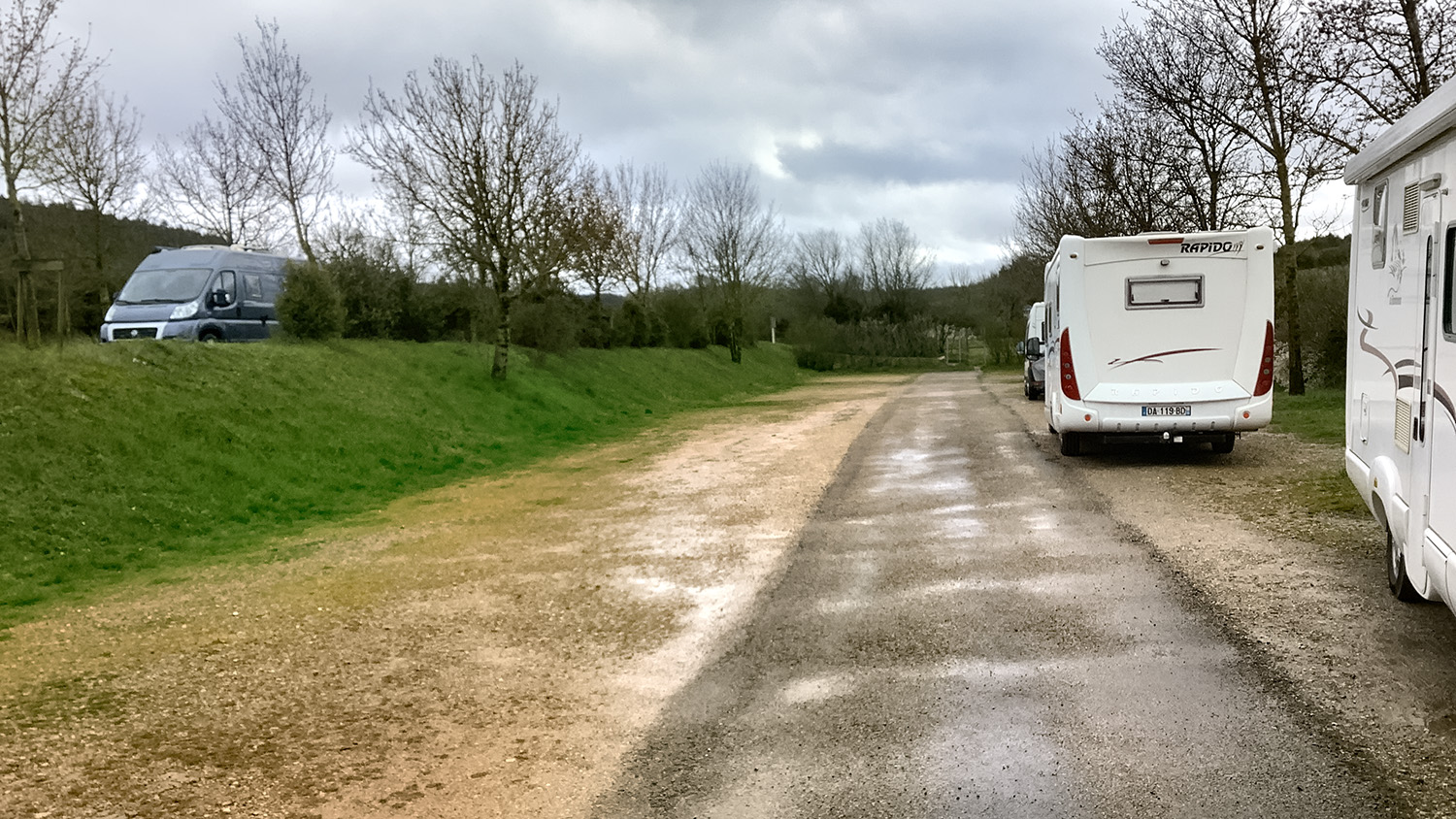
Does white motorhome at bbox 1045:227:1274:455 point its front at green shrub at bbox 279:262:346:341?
no

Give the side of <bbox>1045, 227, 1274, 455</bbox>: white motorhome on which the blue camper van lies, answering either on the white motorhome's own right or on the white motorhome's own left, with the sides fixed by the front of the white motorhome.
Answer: on the white motorhome's own left

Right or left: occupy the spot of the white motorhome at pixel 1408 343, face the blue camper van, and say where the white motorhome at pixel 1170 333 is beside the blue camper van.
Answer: right

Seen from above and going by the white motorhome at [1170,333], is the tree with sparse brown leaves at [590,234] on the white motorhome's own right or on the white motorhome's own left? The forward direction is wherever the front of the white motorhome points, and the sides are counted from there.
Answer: on the white motorhome's own left

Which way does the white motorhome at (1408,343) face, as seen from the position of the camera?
facing the viewer and to the right of the viewer

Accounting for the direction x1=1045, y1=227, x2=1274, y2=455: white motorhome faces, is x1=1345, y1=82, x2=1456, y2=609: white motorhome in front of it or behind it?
behind

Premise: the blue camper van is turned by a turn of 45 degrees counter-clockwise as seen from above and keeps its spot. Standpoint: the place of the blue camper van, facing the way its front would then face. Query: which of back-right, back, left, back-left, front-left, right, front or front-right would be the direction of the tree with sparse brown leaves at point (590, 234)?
left

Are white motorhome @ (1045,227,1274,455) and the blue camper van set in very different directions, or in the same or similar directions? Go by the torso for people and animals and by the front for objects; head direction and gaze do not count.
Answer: very different directions

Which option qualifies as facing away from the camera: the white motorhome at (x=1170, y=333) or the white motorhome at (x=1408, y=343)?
the white motorhome at (x=1170, y=333)

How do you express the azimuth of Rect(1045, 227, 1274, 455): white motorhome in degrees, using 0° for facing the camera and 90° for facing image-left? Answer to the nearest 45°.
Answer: approximately 180°

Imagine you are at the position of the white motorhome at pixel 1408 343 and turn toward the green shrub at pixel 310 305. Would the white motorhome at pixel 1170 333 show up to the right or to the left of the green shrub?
right

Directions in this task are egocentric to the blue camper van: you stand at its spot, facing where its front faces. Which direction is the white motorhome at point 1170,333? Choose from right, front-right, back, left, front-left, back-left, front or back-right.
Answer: left

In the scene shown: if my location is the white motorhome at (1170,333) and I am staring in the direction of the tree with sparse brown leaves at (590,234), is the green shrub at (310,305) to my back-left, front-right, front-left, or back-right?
front-left

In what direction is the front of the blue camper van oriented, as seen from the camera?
facing the viewer and to the left of the viewer

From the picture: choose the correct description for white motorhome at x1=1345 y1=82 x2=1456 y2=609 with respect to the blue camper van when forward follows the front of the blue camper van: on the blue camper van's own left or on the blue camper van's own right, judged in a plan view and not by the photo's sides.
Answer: on the blue camper van's own left

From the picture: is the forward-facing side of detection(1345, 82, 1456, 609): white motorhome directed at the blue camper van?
no

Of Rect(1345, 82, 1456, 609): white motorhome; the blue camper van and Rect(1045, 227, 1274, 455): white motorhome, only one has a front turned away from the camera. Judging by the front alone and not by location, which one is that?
Rect(1045, 227, 1274, 455): white motorhome
